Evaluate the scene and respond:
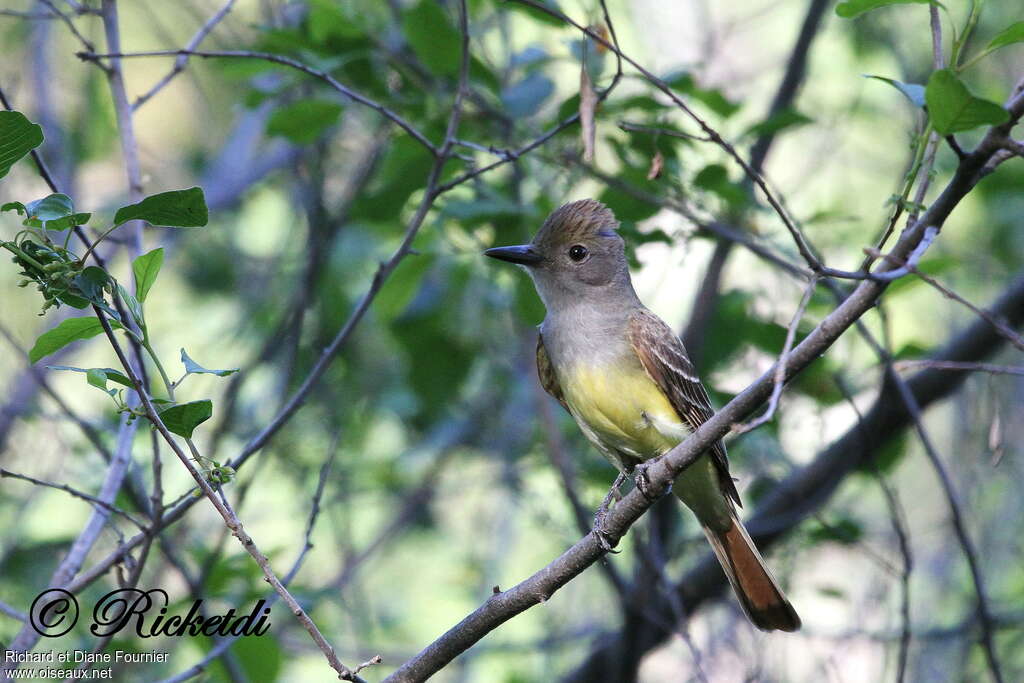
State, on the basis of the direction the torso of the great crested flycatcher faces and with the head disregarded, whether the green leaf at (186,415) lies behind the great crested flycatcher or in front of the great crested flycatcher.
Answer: in front

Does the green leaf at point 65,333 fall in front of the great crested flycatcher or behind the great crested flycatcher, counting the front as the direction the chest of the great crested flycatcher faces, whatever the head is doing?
in front

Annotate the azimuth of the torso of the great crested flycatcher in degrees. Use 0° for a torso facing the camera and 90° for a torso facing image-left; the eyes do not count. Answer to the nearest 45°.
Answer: approximately 45°
